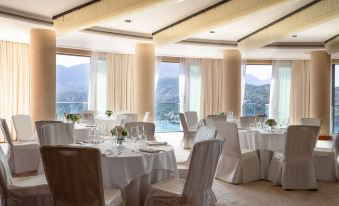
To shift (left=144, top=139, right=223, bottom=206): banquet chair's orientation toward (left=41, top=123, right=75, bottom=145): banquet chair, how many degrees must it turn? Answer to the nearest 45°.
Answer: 0° — it already faces it

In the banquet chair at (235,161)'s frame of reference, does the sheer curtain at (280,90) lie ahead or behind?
ahead

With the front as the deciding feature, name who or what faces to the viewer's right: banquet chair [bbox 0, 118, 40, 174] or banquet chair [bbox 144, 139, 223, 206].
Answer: banquet chair [bbox 0, 118, 40, 174]

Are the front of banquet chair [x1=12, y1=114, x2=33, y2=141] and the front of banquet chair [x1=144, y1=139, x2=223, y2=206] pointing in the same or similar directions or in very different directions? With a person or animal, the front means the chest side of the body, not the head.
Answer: very different directions

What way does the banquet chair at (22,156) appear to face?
to the viewer's right

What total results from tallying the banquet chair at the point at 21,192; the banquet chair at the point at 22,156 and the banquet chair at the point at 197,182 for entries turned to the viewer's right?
2

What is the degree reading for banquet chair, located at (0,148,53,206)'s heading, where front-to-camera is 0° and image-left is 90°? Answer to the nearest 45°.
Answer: approximately 270°

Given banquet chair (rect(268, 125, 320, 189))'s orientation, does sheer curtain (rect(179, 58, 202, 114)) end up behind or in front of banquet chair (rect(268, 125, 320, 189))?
in front

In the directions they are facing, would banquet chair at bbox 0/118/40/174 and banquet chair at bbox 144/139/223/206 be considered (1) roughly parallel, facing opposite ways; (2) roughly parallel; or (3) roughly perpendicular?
roughly perpendicular

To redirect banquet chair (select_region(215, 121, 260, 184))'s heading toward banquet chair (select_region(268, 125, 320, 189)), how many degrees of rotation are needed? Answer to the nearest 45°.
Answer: approximately 45° to its right

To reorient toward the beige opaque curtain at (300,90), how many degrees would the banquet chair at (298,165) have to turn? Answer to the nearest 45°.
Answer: approximately 45° to its right

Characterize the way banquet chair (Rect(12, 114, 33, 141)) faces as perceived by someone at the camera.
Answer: facing the viewer and to the right of the viewer

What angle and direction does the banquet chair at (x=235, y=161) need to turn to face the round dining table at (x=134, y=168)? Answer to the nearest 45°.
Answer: approximately 180°

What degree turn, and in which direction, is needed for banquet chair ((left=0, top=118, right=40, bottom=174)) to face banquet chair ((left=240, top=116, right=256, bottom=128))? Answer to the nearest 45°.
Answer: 0° — it already faces it

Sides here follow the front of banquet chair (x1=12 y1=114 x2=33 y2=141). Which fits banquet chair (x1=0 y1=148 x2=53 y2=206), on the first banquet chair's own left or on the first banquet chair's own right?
on the first banquet chair's own right

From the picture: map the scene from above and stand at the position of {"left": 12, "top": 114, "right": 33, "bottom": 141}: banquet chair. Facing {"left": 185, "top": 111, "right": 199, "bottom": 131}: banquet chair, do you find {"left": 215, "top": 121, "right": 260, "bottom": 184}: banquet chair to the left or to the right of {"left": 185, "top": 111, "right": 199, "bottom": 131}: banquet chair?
right

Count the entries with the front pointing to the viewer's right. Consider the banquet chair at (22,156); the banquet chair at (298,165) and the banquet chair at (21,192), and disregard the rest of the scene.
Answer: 2

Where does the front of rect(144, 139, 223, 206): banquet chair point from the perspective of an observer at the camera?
facing away from the viewer and to the left of the viewer

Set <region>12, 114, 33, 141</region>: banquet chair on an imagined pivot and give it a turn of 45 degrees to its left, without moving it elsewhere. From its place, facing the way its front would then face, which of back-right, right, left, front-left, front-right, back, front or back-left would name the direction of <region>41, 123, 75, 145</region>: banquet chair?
right
